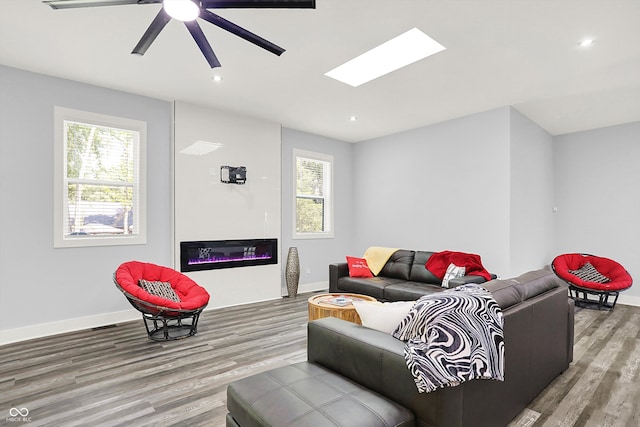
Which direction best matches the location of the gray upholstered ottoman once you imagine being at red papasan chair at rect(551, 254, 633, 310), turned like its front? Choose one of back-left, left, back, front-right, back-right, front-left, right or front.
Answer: front-right

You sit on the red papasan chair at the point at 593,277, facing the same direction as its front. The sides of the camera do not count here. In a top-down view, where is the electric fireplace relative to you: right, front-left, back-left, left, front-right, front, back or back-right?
right

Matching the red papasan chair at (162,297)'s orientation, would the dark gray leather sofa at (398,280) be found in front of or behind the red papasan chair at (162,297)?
in front

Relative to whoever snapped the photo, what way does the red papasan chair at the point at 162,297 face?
facing the viewer and to the right of the viewer

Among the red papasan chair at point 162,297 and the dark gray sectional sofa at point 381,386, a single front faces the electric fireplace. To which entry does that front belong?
the dark gray sectional sofa

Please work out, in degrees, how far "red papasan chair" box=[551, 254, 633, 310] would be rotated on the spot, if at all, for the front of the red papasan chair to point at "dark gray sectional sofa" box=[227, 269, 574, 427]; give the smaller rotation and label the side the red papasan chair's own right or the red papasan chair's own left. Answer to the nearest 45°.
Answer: approximately 45° to the red papasan chair's own right

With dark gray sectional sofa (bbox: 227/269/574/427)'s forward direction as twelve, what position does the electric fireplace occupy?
The electric fireplace is roughly at 12 o'clock from the dark gray sectional sofa.

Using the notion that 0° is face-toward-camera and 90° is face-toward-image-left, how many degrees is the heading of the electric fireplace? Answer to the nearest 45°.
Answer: approximately 315°

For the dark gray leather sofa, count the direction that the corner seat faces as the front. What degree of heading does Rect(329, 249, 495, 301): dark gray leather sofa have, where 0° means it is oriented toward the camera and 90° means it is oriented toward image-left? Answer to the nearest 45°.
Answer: approximately 45°

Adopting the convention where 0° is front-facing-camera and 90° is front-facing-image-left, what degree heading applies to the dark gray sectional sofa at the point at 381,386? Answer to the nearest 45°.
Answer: approximately 135°

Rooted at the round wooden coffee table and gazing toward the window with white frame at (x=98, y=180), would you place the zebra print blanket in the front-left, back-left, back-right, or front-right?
back-left
